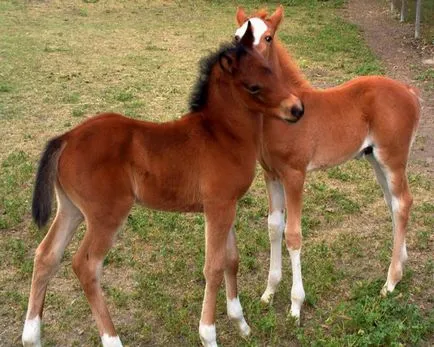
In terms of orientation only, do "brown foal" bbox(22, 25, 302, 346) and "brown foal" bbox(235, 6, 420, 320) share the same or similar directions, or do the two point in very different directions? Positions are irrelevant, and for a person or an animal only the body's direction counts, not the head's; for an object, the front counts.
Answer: very different directions

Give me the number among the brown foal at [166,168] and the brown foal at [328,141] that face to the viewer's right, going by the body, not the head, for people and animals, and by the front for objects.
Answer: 1

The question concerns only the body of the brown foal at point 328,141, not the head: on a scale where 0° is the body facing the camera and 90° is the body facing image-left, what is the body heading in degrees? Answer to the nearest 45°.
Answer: approximately 45°

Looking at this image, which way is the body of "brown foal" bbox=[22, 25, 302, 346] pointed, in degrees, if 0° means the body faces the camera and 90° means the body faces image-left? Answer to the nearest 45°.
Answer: approximately 270°

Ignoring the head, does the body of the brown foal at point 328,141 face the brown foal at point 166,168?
yes

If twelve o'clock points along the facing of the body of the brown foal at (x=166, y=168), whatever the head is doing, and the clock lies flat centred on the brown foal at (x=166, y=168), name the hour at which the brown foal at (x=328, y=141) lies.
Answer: the brown foal at (x=328, y=141) is roughly at 11 o'clock from the brown foal at (x=166, y=168).
